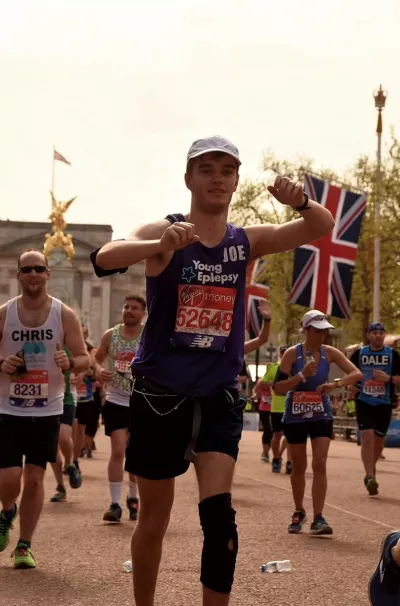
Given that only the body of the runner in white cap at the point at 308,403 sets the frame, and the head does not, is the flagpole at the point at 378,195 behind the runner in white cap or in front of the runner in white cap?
behind

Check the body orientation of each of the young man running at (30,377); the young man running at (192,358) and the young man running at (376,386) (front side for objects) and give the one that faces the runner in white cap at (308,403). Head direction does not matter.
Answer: the young man running at (376,386)

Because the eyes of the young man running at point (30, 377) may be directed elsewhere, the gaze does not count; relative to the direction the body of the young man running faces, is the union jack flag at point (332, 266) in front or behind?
behind

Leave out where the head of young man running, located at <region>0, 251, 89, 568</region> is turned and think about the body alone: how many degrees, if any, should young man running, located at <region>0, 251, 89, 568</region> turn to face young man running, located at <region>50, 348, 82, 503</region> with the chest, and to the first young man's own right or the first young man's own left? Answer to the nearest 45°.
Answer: approximately 180°

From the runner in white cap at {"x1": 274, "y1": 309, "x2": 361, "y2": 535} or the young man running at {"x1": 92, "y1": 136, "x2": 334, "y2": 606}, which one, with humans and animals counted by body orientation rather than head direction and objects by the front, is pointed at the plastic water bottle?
the runner in white cap

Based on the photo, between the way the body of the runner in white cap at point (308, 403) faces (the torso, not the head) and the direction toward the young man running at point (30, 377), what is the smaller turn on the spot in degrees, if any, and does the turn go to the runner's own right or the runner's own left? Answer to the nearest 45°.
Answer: approximately 45° to the runner's own right

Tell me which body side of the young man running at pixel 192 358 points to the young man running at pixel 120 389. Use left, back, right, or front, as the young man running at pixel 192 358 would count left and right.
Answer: back

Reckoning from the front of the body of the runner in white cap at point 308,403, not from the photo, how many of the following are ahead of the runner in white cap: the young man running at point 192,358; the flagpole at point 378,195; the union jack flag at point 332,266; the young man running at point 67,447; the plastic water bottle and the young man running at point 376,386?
2

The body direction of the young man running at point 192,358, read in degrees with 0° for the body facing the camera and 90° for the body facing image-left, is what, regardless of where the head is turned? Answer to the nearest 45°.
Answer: approximately 0°

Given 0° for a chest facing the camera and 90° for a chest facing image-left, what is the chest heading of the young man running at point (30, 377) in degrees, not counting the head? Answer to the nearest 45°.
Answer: approximately 0°
